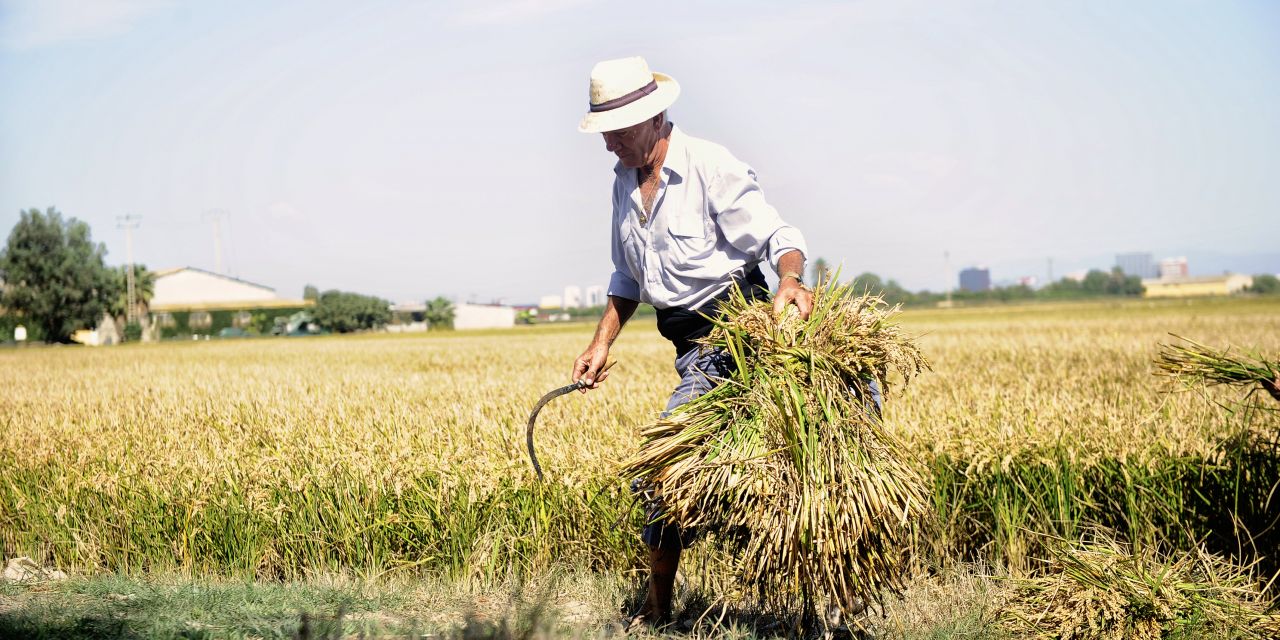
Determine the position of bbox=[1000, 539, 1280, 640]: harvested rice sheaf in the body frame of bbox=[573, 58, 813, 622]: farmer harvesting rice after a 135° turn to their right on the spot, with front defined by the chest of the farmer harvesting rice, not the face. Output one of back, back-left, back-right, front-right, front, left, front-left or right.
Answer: right

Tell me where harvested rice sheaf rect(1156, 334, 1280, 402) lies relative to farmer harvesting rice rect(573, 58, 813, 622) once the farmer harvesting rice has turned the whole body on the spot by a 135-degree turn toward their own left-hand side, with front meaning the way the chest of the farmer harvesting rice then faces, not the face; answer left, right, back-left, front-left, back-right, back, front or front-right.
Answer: front

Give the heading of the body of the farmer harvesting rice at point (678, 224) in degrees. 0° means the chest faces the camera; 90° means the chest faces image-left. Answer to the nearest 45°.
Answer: approximately 45°
